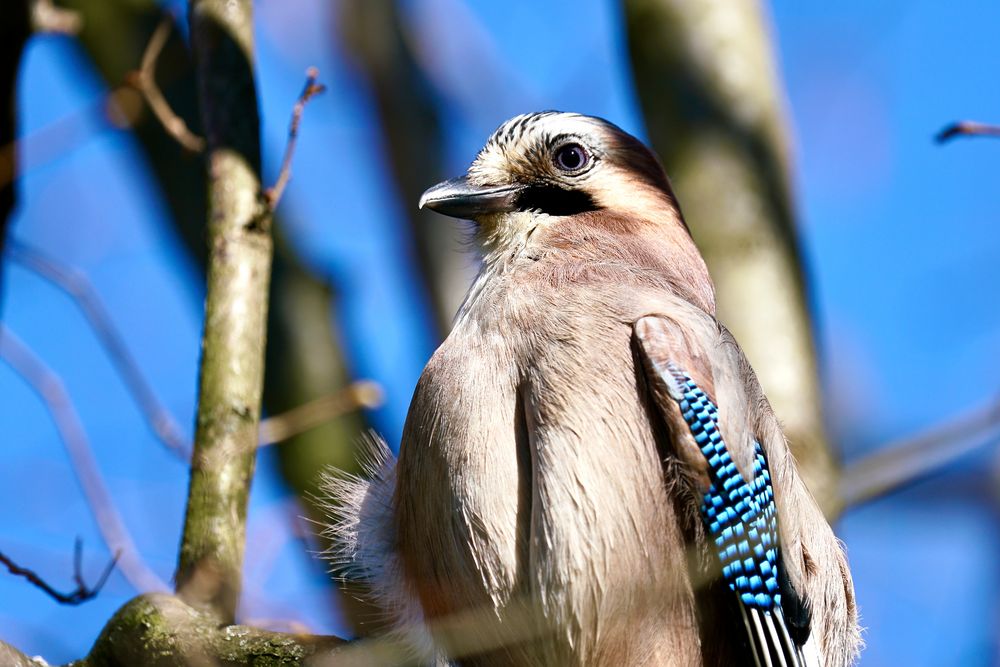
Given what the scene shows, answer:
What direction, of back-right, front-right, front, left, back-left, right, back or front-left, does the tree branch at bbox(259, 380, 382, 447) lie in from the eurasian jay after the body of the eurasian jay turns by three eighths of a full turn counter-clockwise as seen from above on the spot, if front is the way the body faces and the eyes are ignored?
back-left

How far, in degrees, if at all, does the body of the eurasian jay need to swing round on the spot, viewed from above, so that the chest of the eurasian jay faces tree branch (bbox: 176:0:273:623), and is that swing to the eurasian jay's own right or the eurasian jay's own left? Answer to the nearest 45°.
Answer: approximately 45° to the eurasian jay's own right

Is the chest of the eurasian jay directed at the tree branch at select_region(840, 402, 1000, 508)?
no

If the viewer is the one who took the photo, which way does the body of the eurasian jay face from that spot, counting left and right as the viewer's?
facing the viewer and to the left of the viewer
